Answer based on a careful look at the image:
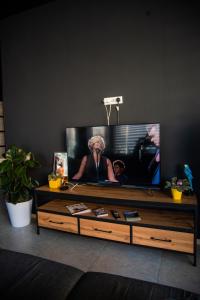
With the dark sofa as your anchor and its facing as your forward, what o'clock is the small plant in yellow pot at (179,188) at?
The small plant in yellow pot is roughly at 12 o'clock from the dark sofa.

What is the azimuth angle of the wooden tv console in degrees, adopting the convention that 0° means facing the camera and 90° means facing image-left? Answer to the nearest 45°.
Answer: approximately 45°

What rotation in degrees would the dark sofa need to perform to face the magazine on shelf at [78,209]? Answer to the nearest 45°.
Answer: approximately 45° to its left

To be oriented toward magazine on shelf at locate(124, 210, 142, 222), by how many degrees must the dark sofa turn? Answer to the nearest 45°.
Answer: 0° — it already faces it

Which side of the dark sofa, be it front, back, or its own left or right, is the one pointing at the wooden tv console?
front

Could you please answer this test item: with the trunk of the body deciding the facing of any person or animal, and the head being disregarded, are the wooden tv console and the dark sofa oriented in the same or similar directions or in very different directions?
very different directions

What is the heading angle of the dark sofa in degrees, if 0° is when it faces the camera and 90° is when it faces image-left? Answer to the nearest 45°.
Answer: approximately 225°
